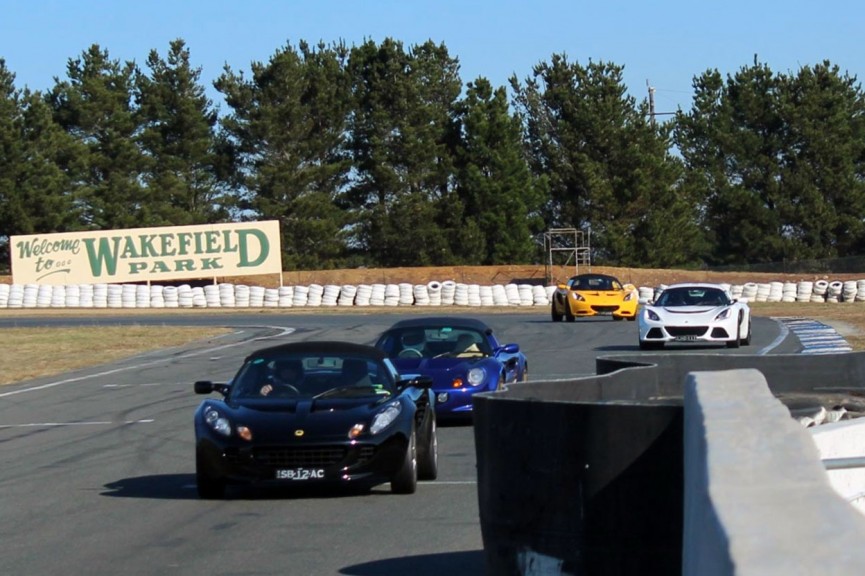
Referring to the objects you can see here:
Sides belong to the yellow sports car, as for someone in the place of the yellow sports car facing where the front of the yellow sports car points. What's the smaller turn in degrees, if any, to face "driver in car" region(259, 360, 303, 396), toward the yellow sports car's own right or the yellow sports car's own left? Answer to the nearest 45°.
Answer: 0° — it already faces them

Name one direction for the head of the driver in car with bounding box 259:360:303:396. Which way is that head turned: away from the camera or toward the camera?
toward the camera

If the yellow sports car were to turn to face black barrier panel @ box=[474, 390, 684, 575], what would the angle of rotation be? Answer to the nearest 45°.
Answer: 0° — it already faces it

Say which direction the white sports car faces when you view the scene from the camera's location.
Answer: facing the viewer

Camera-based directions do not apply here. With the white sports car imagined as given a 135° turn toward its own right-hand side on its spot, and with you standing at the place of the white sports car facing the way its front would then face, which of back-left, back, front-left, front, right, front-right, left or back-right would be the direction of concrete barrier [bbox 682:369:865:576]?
back-left

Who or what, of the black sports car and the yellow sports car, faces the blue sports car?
the yellow sports car

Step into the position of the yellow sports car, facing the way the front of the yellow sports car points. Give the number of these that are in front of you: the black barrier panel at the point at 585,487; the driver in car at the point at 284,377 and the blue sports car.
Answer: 3

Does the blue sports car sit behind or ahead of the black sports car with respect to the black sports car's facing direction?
behind

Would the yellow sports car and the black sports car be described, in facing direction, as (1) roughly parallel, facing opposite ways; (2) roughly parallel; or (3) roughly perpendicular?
roughly parallel

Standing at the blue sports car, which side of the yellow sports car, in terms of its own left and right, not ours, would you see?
front

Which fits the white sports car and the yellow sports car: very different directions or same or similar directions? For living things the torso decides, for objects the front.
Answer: same or similar directions

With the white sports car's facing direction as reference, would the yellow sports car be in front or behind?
behind

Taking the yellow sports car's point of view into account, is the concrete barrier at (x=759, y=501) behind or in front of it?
in front

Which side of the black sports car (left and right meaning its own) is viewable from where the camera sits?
front
